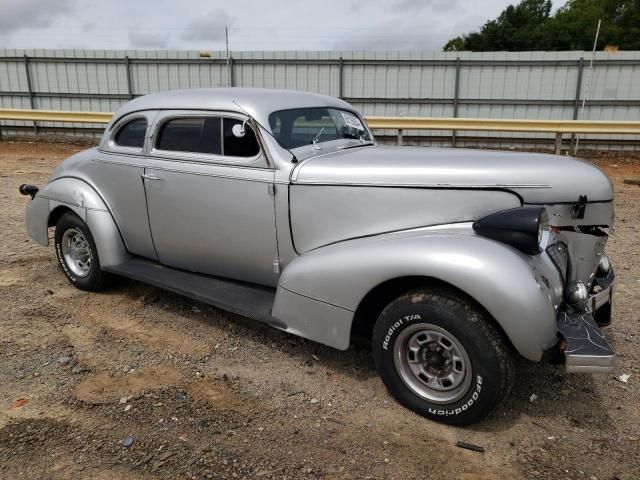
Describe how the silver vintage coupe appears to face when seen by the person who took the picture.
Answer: facing the viewer and to the right of the viewer

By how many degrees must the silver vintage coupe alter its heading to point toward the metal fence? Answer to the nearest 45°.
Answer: approximately 135° to its left
